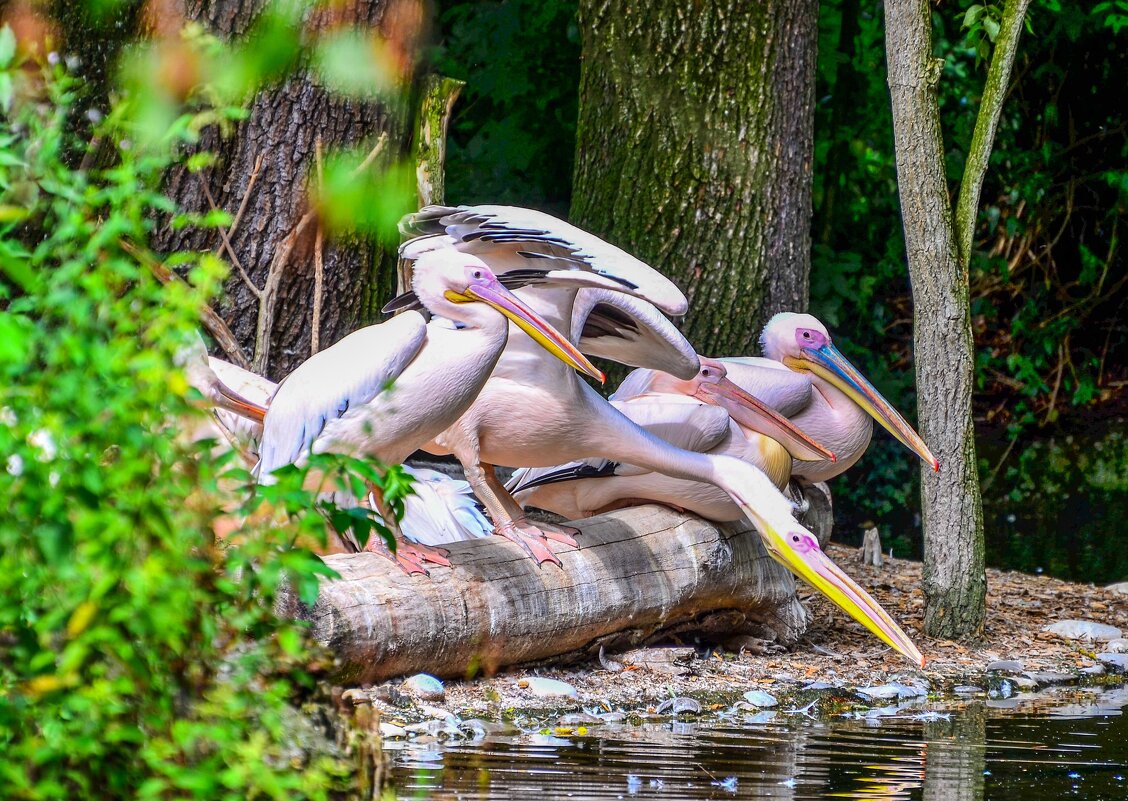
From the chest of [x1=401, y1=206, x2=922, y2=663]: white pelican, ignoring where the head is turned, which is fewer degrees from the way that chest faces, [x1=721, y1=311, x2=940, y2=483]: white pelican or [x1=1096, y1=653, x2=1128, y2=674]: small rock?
the small rock

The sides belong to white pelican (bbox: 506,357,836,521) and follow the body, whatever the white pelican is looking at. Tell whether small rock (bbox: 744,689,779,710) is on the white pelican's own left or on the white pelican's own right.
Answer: on the white pelican's own right

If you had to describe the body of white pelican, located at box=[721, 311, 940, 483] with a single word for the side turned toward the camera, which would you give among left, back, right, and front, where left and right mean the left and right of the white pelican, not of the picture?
right

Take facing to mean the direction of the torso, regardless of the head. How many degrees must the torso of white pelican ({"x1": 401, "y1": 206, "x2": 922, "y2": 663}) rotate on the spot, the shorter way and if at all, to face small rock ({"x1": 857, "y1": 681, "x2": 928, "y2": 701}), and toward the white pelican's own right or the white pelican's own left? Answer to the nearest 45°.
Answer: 0° — it already faces it

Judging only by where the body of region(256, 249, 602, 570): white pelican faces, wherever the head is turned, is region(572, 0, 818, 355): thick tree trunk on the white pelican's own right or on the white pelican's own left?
on the white pelican's own left

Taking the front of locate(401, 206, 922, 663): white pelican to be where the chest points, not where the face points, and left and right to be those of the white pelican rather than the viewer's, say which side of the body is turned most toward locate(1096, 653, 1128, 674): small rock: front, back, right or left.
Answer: front

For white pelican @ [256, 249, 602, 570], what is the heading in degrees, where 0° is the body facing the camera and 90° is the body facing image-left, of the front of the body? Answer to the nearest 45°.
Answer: approximately 270°

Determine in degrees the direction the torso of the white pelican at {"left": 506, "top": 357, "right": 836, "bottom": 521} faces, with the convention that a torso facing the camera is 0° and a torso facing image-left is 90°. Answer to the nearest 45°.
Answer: approximately 270°

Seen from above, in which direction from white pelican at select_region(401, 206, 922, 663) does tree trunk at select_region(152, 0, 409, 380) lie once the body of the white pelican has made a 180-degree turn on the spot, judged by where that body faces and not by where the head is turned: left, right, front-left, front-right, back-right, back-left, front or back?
front-right

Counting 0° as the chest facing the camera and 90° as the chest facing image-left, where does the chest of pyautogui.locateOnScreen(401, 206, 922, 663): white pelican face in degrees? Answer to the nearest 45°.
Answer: approximately 270°

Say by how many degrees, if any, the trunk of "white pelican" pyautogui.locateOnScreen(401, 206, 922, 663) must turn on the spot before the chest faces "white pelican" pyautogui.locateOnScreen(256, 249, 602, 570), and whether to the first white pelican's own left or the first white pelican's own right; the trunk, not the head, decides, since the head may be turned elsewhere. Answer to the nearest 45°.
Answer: approximately 135° to the first white pelican's own right
